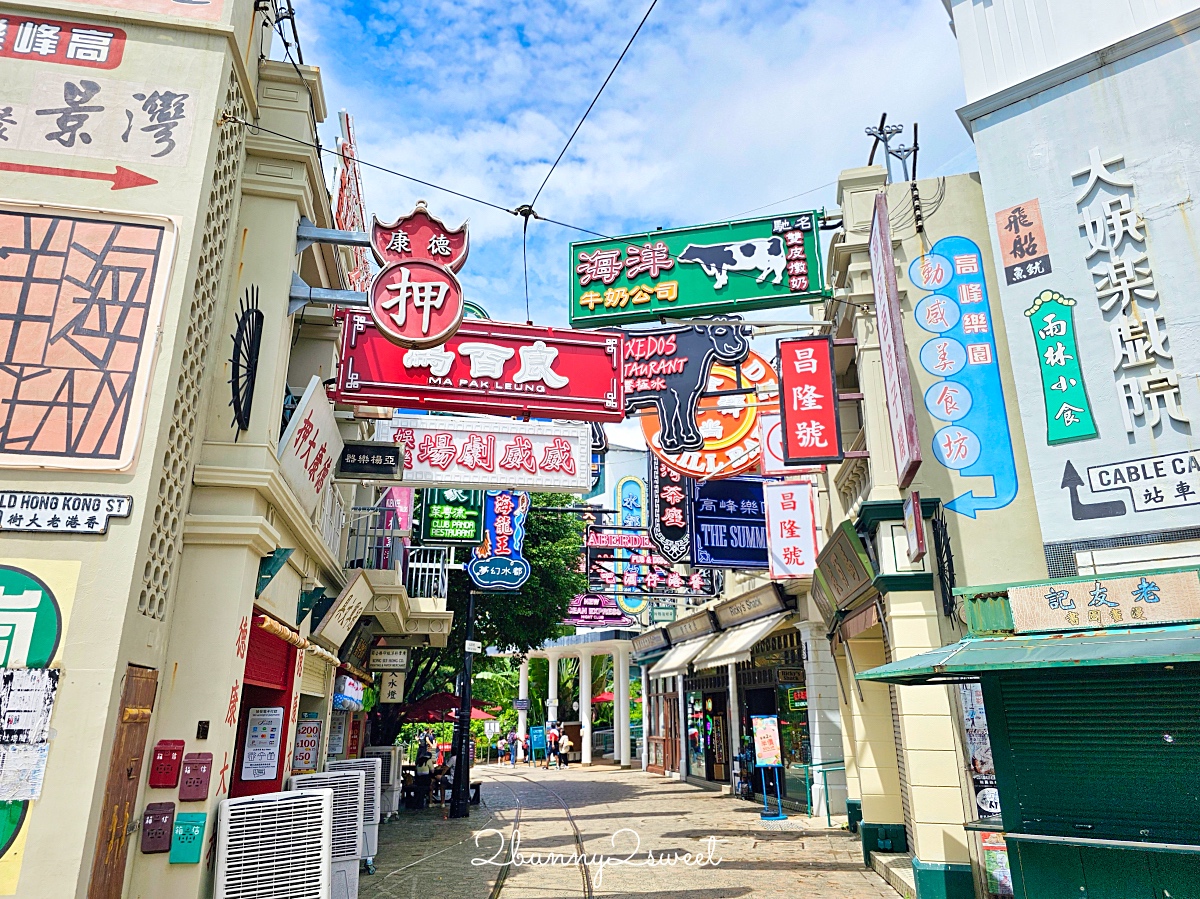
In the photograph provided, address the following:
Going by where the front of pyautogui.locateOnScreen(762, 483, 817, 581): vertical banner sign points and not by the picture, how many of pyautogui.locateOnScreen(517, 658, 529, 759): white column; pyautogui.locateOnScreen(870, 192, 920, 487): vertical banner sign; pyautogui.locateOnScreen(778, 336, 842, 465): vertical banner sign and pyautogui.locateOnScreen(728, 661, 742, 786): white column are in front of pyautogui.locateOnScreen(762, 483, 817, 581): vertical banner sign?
2

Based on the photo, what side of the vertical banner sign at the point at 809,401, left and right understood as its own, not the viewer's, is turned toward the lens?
front

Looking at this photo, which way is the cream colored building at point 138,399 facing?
to the viewer's right

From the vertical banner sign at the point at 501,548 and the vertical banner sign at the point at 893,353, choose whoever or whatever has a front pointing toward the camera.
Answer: the vertical banner sign at the point at 501,548

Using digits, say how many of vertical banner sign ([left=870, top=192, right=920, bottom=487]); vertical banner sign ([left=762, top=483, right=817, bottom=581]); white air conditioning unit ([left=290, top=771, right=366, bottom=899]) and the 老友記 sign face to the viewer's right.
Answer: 0

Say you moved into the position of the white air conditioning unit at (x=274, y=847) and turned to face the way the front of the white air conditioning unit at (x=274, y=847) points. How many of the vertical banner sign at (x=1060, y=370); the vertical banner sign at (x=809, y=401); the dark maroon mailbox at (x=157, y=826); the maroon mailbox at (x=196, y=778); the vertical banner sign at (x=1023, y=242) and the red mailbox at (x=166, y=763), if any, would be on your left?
3

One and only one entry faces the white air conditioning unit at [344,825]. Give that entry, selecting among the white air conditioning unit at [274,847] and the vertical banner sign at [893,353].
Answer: the vertical banner sign

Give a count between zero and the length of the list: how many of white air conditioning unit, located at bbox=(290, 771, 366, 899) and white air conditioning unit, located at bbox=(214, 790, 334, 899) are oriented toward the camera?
2

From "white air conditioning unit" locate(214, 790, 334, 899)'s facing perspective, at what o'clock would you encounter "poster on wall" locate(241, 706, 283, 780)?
The poster on wall is roughly at 6 o'clock from the white air conditioning unit.

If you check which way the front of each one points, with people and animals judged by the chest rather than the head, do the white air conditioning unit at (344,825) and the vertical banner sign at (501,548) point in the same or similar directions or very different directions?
same or similar directions

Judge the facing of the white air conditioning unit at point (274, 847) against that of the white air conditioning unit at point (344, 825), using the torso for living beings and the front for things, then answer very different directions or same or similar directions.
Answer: same or similar directions

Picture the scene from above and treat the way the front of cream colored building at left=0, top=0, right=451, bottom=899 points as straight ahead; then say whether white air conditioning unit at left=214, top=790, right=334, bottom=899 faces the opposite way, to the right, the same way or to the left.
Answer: to the right

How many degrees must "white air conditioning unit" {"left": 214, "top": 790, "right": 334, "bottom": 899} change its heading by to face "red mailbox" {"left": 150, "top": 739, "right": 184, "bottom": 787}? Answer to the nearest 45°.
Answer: approximately 90° to its right

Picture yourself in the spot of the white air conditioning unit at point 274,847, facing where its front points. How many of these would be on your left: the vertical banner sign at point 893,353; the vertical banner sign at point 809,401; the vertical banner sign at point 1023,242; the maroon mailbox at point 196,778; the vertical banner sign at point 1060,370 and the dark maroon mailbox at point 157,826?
4

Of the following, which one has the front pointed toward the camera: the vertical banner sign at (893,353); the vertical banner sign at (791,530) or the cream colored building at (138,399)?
the vertical banner sign at (791,530)

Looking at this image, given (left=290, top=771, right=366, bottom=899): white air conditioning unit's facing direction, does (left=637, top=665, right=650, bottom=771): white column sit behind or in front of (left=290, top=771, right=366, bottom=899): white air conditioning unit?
behind

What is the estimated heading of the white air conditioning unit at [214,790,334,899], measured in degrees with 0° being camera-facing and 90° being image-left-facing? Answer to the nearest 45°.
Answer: approximately 0°

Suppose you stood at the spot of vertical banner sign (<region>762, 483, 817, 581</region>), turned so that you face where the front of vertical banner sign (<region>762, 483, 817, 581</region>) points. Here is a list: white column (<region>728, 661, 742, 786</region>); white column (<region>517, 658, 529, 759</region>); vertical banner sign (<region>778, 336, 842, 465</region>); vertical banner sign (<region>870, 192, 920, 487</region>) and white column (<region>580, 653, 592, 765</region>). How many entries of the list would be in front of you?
2
